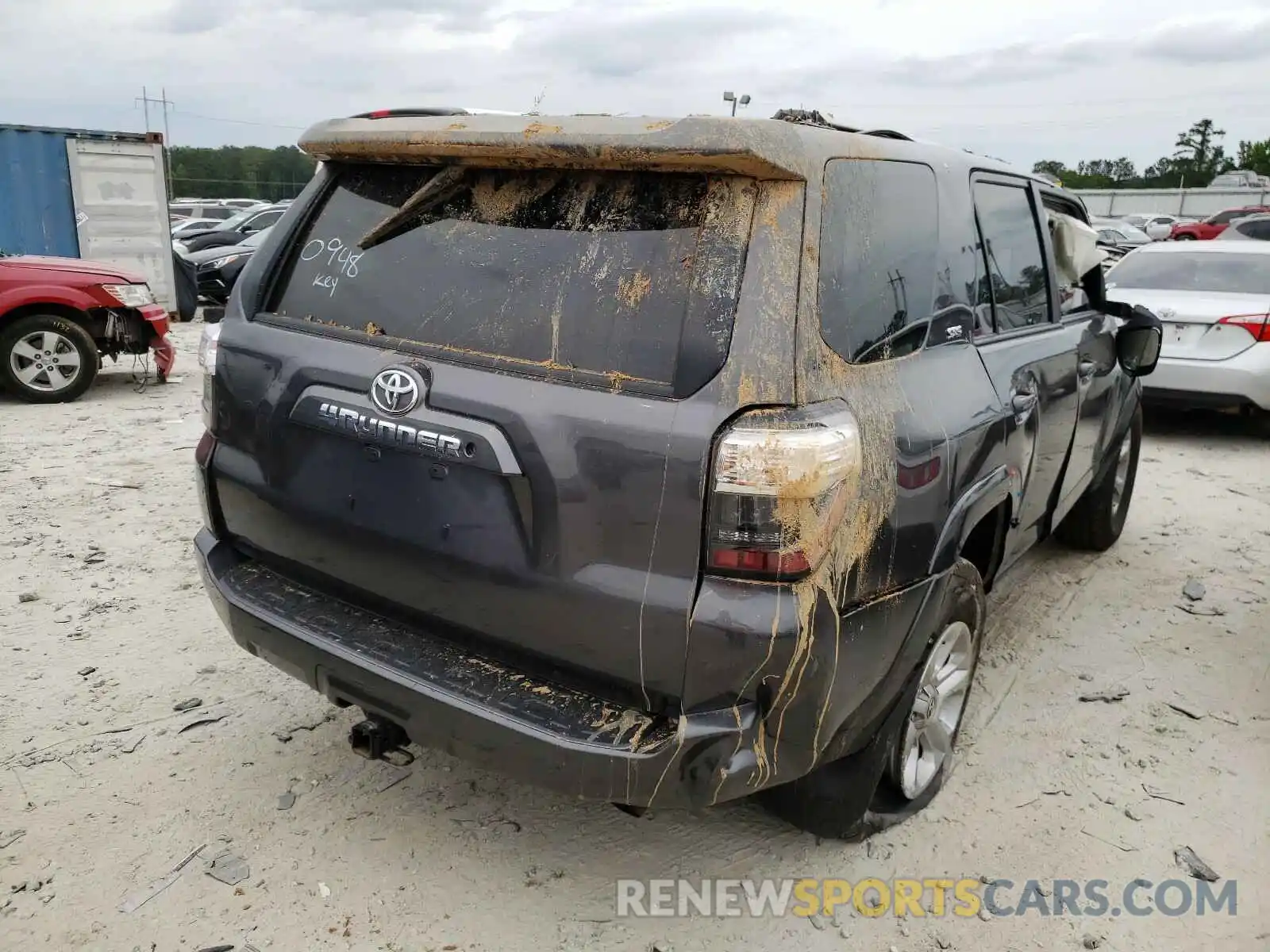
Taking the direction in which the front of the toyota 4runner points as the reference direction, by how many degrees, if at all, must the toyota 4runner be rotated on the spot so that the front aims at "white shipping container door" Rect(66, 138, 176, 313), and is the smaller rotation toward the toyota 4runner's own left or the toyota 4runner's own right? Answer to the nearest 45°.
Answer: approximately 90° to the toyota 4runner's own left

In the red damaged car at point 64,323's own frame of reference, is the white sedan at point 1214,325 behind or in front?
in front

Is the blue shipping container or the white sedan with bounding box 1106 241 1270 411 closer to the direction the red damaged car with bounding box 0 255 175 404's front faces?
the white sedan

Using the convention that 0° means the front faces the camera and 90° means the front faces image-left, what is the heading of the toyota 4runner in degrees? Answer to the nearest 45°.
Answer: approximately 225°

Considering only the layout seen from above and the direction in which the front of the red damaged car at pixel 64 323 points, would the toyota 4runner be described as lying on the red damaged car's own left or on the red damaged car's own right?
on the red damaged car's own right

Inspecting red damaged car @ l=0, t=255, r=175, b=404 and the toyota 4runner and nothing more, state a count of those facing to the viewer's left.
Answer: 0

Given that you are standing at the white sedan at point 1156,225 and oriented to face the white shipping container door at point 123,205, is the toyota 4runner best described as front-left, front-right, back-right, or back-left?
front-left

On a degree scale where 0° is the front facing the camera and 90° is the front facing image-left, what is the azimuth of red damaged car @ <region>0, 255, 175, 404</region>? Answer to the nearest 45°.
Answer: approximately 270°

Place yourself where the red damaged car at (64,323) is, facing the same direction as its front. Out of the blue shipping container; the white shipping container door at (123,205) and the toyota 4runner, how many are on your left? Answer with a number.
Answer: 2

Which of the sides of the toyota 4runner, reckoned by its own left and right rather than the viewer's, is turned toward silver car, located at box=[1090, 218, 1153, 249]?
front

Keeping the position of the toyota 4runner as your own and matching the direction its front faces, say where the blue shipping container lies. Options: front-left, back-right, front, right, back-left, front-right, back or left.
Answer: left

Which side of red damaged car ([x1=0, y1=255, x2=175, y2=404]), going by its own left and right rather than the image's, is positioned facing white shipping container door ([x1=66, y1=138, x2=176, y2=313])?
left

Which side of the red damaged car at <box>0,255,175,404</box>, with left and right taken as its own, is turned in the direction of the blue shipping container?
left
